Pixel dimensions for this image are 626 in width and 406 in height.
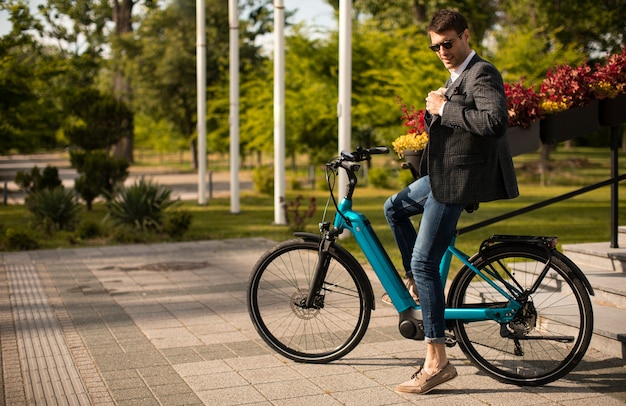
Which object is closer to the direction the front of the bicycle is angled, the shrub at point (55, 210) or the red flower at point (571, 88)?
the shrub

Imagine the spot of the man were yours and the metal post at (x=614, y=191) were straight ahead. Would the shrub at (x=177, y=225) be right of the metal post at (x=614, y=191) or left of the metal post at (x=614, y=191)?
left

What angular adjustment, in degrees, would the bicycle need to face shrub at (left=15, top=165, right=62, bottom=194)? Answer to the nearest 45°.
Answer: approximately 45° to its right

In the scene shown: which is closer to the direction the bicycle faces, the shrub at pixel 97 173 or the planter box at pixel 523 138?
the shrub

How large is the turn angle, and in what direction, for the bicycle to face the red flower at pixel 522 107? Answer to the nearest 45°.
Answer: approximately 90° to its right

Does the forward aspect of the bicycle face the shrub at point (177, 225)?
no

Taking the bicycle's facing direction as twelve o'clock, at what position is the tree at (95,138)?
The tree is roughly at 2 o'clock from the bicycle.

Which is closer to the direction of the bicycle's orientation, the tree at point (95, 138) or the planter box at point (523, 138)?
the tree

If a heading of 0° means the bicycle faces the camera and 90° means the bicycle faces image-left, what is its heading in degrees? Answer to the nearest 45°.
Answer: approximately 90°

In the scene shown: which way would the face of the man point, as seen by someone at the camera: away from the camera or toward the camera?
toward the camera

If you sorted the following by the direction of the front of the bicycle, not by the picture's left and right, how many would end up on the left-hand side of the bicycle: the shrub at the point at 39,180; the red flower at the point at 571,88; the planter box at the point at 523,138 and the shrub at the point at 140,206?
0

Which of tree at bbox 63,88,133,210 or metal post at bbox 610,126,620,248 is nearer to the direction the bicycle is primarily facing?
the tree

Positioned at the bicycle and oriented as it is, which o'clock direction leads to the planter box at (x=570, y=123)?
The planter box is roughly at 4 o'clock from the bicycle.

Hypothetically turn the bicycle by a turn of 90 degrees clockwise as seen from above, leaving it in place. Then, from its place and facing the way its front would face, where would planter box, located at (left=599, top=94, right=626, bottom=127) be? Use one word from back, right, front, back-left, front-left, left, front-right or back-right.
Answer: front-right

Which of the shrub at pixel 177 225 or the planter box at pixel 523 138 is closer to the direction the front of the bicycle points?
the shrub

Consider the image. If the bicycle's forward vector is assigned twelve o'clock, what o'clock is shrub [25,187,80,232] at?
The shrub is roughly at 2 o'clock from the bicycle.

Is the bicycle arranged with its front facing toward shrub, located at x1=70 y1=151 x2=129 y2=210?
no
